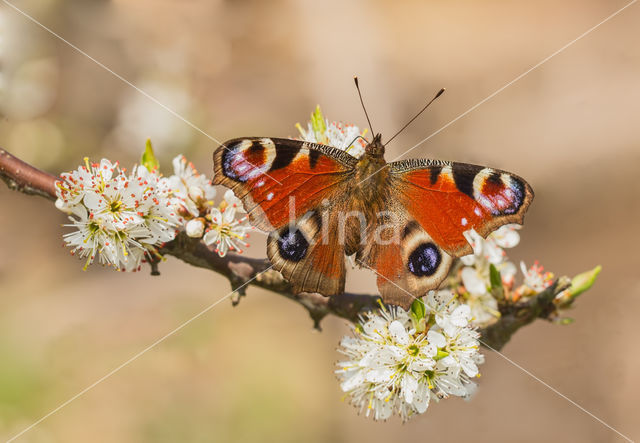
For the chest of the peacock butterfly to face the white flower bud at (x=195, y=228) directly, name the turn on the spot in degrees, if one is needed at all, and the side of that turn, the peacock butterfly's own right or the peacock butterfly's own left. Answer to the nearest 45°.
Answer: approximately 90° to the peacock butterfly's own left

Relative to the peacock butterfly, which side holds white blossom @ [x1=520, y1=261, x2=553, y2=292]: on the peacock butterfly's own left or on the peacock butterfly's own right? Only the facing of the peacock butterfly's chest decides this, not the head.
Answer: on the peacock butterfly's own right

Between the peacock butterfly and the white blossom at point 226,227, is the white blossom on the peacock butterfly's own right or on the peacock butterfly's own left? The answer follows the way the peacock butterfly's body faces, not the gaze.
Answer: on the peacock butterfly's own left

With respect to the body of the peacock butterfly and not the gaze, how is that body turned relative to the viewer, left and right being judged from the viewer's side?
facing away from the viewer

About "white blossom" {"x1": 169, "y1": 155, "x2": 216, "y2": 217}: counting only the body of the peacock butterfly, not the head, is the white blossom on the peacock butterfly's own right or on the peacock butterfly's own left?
on the peacock butterfly's own left

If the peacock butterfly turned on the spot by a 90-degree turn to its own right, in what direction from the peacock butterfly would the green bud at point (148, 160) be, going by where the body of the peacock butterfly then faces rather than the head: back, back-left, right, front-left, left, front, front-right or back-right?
back
